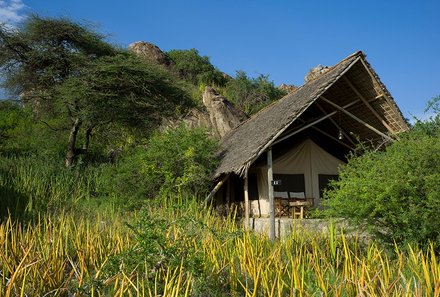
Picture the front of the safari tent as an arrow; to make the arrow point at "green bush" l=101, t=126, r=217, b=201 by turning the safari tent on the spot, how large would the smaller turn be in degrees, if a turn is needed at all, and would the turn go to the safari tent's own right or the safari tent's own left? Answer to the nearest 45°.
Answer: approximately 90° to the safari tent's own right

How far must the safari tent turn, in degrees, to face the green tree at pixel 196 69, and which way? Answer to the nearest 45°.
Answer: approximately 180°

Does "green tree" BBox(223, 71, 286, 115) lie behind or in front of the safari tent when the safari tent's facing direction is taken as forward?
behind

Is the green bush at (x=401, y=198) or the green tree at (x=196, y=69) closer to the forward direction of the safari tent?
the green bush

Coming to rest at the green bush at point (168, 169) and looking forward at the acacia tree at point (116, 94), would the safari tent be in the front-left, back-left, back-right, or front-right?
back-right

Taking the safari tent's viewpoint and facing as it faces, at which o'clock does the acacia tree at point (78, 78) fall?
The acacia tree is roughly at 5 o'clock from the safari tent.

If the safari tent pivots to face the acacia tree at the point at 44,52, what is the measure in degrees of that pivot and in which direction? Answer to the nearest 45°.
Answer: approximately 135° to its right

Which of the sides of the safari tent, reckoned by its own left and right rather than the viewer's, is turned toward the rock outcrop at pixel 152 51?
back

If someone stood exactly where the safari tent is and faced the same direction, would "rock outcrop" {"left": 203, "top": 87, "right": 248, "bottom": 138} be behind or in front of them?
behind

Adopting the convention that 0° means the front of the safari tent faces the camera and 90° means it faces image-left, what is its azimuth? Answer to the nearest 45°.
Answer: approximately 315°
